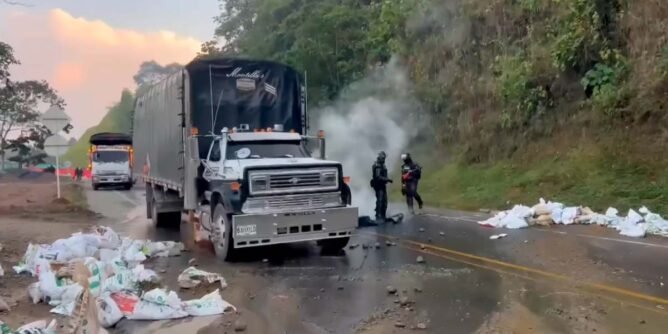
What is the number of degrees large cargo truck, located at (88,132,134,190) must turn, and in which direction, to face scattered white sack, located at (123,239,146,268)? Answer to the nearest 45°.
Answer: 0° — it already faces it

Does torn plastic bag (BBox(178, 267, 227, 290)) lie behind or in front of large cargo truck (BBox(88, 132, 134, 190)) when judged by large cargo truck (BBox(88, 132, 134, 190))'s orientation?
in front

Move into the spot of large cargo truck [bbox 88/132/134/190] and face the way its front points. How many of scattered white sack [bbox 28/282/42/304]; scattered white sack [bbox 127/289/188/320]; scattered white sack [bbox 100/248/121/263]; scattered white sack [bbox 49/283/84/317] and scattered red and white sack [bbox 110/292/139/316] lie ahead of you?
5

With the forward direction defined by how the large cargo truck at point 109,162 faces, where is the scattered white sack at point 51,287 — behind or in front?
in front

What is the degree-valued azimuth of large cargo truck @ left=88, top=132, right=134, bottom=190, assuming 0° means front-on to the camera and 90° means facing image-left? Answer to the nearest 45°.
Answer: approximately 0°

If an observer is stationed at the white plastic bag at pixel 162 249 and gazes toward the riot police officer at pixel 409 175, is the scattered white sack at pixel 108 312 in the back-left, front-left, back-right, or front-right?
back-right

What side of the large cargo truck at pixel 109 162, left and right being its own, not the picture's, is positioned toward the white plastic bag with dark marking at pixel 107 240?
front

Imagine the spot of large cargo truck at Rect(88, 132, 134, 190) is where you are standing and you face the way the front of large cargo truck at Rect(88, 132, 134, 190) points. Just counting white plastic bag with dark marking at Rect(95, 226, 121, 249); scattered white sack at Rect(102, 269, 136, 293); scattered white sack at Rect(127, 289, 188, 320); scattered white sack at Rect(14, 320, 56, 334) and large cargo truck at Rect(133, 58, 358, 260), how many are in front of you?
5

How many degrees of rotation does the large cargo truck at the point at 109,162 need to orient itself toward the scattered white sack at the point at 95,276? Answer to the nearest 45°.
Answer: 0° — it already faces it

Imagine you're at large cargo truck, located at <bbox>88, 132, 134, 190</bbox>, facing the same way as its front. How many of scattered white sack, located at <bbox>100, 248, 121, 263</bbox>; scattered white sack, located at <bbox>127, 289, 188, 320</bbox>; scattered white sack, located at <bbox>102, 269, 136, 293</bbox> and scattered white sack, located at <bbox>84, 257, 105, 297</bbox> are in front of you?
4

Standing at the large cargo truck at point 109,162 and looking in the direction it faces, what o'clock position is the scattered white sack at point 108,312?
The scattered white sack is roughly at 12 o'clock from the large cargo truck.

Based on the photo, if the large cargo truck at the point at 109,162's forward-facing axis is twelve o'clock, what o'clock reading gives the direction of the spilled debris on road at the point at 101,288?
The spilled debris on road is roughly at 12 o'clock from the large cargo truck.

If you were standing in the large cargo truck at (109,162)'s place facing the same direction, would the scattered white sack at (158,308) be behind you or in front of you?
in front
